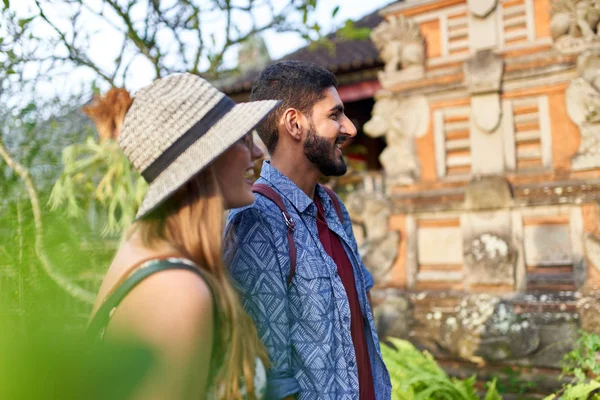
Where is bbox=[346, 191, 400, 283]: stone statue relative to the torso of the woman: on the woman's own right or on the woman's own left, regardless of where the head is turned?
on the woman's own left

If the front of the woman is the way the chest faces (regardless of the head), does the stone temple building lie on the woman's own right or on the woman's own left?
on the woman's own left

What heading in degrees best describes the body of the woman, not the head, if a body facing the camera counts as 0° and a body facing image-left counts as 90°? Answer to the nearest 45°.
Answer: approximately 270°

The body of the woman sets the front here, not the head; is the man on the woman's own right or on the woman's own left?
on the woman's own left

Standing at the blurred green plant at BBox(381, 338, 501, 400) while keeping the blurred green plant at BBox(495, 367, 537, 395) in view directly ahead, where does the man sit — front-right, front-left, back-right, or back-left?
back-right

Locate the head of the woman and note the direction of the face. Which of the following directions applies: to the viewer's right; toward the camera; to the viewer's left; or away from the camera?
to the viewer's right

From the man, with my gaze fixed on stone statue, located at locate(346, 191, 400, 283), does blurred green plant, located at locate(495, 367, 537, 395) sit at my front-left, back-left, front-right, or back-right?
front-right

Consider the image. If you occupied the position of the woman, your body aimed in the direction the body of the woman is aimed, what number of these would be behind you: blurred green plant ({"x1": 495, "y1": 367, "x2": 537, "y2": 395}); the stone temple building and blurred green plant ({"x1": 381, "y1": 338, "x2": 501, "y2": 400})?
0

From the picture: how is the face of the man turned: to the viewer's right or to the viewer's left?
to the viewer's right

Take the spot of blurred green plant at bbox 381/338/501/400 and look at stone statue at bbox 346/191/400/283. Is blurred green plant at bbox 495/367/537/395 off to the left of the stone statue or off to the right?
right
